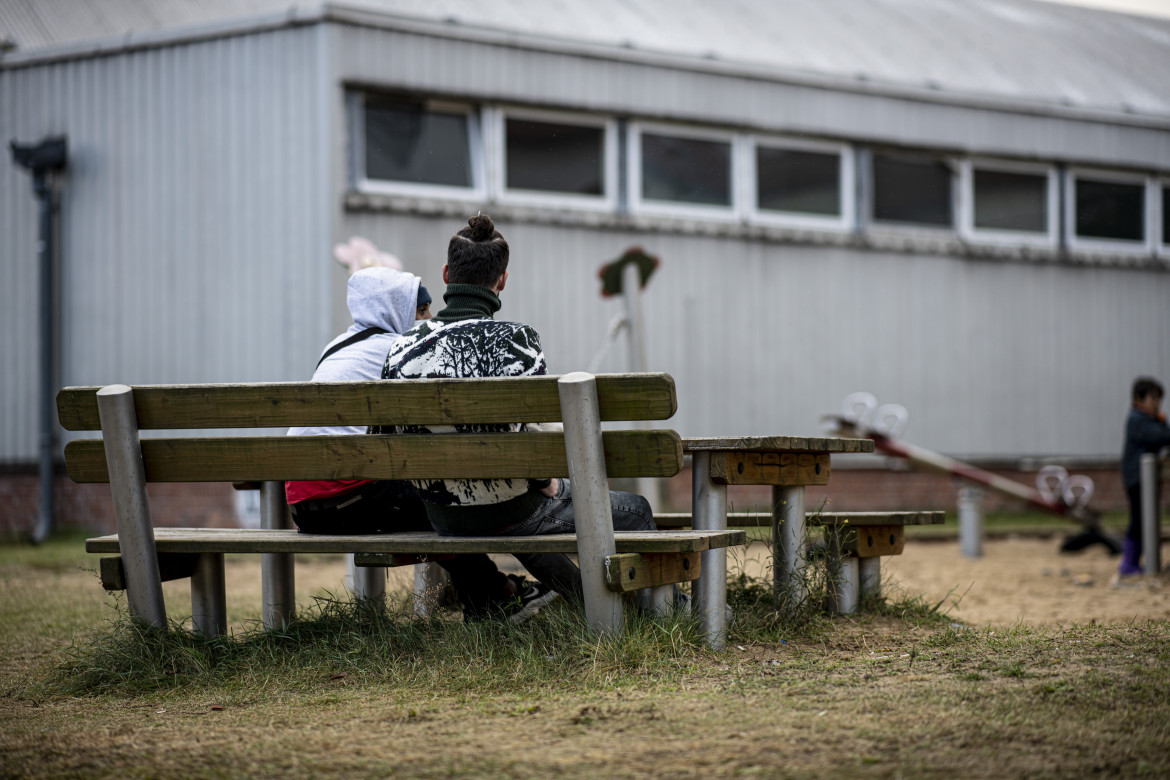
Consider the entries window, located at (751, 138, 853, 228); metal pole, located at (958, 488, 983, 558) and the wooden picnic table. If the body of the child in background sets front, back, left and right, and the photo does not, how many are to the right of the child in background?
1

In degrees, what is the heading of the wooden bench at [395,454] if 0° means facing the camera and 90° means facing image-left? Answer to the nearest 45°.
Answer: approximately 225°

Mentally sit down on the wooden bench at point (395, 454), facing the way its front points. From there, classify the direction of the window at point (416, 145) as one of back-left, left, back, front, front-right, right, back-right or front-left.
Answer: front-left

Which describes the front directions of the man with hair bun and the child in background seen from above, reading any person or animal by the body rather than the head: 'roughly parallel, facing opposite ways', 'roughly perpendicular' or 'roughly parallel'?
roughly perpendicular

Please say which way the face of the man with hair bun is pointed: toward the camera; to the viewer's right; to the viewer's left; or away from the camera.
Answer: away from the camera

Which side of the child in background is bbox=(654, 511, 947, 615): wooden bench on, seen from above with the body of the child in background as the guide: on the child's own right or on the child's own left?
on the child's own right

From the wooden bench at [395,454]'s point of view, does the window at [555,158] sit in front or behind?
in front

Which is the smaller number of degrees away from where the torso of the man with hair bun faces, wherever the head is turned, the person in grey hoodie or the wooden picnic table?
the wooden picnic table

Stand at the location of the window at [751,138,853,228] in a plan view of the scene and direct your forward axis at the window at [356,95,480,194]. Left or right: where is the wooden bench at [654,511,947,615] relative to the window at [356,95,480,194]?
left

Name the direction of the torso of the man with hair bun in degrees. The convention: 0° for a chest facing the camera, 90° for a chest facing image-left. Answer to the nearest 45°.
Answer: approximately 225°
